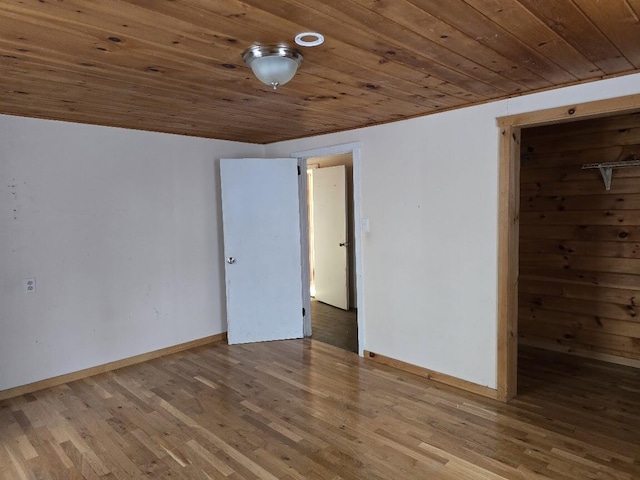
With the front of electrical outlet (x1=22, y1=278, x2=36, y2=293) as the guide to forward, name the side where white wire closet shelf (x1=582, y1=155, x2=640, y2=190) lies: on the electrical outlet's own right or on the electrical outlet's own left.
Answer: on the electrical outlet's own left

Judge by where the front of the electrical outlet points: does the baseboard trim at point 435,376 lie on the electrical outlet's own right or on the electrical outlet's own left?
on the electrical outlet's own left

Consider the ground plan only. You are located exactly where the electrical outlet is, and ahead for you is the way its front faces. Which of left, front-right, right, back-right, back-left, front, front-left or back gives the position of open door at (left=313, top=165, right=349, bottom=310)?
left

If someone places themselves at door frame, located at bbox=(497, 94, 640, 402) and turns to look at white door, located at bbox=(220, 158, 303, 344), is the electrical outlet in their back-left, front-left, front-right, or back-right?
front-left

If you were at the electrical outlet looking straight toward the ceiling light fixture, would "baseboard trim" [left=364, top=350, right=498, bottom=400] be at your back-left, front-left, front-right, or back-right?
front-left

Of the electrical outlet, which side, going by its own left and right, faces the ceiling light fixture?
front

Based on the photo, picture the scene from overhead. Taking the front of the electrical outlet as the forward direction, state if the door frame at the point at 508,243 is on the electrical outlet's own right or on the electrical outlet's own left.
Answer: on the electrical outlet's own left

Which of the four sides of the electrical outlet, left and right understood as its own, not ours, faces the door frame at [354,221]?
left

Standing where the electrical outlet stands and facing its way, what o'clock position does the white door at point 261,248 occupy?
The white door is roughly at 9 o'clock from the electrical outlet.

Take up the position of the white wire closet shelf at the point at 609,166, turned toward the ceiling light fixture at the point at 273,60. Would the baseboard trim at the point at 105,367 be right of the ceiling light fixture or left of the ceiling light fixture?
right
